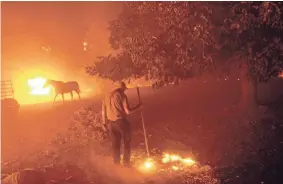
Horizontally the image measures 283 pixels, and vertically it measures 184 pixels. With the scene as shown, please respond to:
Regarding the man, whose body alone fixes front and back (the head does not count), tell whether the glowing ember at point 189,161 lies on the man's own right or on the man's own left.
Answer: on the man's own right

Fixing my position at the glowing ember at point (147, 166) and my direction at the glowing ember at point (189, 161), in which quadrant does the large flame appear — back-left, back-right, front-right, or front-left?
back-left
